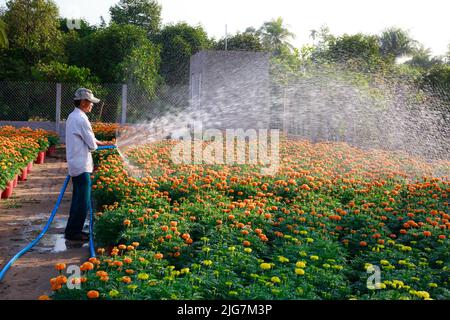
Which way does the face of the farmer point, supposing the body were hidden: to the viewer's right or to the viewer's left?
to the viewer's right

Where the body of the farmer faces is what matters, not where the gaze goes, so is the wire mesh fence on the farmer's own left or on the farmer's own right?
on the farmer's own left

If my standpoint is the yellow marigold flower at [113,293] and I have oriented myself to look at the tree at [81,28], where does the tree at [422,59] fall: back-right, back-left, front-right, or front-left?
front-right

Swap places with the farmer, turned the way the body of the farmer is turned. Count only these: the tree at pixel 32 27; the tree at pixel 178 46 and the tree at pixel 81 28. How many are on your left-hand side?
3

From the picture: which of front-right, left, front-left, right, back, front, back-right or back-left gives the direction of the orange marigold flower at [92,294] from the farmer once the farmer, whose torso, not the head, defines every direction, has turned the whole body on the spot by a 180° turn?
left

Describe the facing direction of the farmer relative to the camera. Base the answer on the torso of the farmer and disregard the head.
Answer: to the viewer's right

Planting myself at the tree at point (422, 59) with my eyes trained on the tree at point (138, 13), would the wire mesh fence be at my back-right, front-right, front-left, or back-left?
front-left

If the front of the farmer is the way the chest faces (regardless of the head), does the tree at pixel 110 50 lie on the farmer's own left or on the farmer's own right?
on the farmer's own left

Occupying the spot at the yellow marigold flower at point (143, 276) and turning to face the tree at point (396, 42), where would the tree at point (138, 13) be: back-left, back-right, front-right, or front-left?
front-left

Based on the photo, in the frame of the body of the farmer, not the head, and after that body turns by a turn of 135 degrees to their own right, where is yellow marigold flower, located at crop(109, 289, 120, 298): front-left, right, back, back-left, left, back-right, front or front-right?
front-left

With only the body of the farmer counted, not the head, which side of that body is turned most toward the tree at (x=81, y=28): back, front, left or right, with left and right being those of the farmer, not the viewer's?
left

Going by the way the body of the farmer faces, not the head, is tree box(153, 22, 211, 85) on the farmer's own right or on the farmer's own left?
on the farmer's own left
